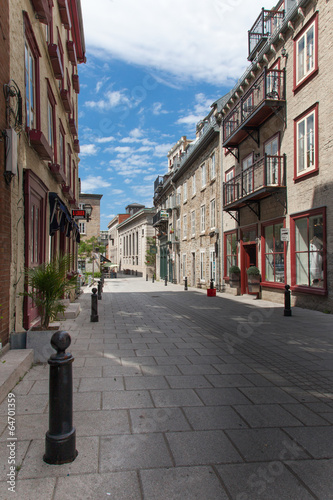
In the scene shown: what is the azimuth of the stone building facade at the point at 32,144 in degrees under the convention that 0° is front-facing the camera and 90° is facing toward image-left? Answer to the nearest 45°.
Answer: approximately 270°

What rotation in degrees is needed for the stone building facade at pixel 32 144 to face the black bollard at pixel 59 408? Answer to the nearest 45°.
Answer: approximately 90° to its right
